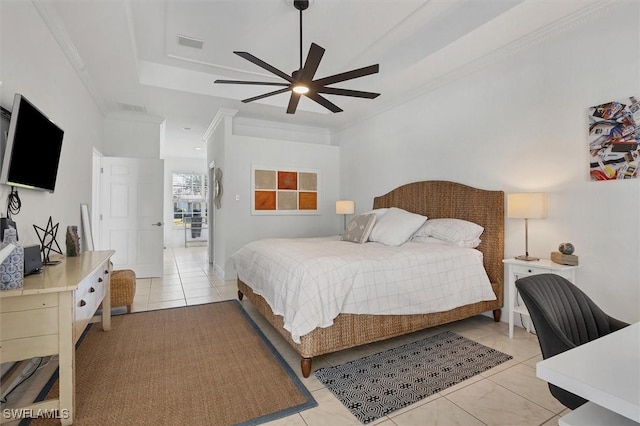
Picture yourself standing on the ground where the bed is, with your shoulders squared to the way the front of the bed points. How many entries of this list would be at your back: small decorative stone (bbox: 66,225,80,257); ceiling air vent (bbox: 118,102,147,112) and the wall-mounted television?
0

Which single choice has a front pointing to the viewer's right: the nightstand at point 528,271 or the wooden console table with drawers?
the wooden console table with drawers

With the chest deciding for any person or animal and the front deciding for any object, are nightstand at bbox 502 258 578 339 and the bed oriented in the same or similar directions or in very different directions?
same or similar directions

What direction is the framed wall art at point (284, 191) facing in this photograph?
toward the camera

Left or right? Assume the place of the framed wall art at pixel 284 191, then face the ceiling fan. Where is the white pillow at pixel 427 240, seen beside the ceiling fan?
left

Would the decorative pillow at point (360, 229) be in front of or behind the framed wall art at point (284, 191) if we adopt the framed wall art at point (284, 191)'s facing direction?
in front

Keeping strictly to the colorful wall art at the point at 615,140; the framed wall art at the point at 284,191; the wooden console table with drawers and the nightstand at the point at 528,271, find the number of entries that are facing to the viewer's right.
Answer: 1

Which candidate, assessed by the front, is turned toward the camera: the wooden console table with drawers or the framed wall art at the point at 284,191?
the framed wall art

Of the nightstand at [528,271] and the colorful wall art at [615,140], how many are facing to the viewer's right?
0

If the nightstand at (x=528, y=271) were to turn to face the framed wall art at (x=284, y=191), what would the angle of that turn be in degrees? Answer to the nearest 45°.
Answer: approximately 45° to its right

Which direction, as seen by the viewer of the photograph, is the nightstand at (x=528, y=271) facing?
facing the viewer and to the left of the viewer

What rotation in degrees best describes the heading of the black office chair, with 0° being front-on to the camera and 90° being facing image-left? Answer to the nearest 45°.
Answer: approximately 315°

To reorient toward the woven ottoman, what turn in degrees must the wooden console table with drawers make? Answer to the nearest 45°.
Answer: approximately 90° to its left

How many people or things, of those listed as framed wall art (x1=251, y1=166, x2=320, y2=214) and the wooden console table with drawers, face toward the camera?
1

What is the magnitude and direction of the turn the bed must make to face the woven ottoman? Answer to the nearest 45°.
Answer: approximately 45° to its right

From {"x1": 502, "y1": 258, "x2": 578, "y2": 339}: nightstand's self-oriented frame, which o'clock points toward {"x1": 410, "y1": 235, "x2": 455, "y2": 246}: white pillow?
The white pillow is roughly at 2 o'clock from the nightstand.

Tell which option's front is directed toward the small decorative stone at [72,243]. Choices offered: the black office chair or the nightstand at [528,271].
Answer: the nightstand

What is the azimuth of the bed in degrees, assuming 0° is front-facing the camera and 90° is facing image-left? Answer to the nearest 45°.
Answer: approximately 45°

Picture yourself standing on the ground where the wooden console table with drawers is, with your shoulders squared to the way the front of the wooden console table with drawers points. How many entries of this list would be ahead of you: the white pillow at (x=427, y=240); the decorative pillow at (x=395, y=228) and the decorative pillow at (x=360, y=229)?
3
